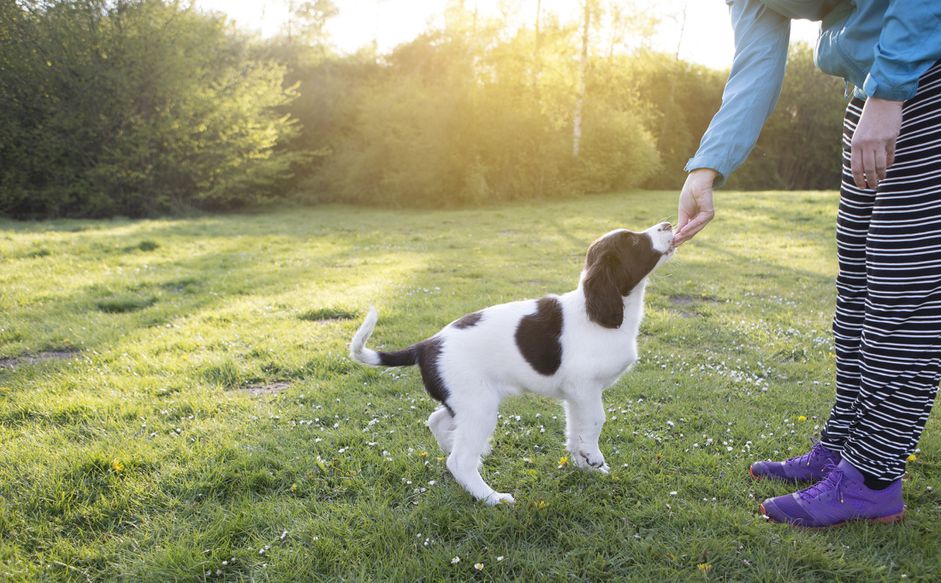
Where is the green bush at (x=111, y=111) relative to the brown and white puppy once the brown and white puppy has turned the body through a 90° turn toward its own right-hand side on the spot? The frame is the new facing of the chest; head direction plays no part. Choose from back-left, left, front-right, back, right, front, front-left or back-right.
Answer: back-right

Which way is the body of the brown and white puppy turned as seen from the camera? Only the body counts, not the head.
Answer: to the viewer's right
